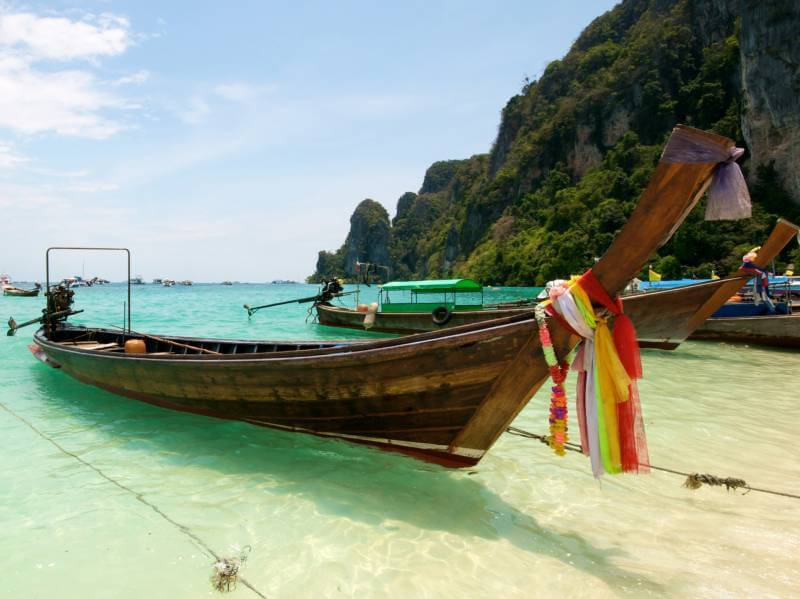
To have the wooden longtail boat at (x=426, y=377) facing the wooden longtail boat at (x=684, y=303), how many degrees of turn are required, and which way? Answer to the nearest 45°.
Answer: approximately 90° to its left

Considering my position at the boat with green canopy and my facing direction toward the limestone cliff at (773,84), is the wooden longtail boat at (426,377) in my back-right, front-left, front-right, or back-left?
back-right

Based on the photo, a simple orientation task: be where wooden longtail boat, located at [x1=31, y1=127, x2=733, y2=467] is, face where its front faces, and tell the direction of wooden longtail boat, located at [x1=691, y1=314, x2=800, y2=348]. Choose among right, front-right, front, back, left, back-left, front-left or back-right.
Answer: left

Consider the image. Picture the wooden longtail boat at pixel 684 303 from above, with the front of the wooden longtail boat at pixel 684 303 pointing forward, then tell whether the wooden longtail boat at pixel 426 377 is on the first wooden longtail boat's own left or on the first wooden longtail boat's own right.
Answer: on the first wooden longtail boat's own right

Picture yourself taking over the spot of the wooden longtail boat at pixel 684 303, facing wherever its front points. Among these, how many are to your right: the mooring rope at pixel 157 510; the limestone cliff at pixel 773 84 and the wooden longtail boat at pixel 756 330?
1

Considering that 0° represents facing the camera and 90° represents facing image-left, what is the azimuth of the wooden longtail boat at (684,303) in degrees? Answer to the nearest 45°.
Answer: approximately 315°

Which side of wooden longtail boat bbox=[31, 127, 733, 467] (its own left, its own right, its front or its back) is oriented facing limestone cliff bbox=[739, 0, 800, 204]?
left

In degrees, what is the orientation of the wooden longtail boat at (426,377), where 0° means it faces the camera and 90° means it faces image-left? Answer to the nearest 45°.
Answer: approximately 315°
